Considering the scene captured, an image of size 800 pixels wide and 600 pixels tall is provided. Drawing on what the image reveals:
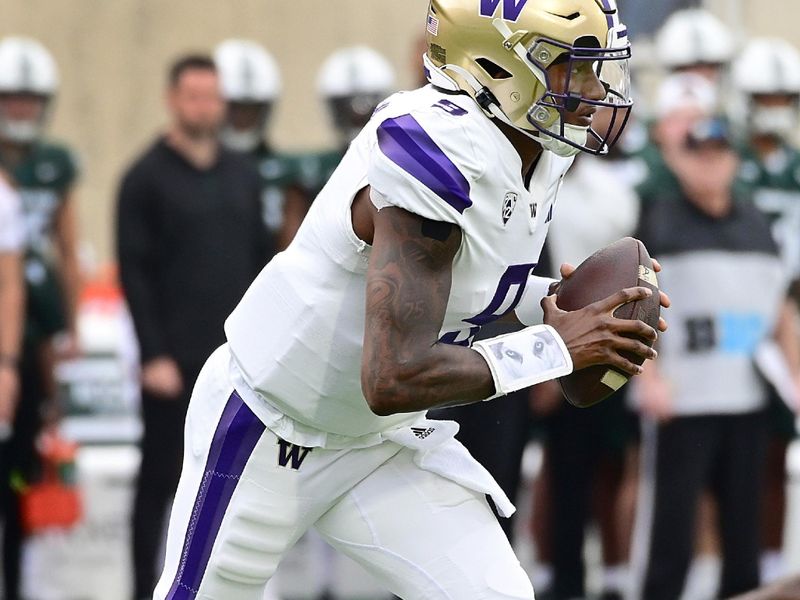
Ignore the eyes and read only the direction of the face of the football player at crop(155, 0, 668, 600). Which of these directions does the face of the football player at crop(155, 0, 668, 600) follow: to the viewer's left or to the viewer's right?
to the viewer's right

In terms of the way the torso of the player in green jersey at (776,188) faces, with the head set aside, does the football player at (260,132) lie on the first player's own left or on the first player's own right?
on the first player's own right

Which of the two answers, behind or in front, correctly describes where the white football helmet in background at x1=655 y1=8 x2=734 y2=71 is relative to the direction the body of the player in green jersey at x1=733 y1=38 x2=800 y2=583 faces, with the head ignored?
behind

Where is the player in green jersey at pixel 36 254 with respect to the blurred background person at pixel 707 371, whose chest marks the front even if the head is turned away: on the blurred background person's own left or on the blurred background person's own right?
on the blurred background person's own right

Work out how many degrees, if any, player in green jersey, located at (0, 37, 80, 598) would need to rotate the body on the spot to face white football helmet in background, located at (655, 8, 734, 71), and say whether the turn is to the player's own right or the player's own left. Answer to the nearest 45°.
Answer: approximately 90° to the player's own left

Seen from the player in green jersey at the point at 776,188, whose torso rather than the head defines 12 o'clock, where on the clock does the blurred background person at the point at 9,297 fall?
The blurred background person is roughly at 2 o'clock from the player in green jersey.

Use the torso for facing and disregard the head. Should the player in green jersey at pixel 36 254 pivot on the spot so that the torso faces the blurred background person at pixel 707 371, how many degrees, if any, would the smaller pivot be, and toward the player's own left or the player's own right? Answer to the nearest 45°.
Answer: approximately 45° to the player's own left

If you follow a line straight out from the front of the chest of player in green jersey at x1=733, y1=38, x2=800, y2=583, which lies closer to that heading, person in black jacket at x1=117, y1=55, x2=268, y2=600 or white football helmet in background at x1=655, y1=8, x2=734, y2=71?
the person in black jacket

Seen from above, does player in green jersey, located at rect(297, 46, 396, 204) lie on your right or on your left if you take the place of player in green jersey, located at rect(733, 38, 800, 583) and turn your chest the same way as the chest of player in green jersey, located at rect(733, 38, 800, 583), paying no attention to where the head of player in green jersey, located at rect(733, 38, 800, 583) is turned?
on your right

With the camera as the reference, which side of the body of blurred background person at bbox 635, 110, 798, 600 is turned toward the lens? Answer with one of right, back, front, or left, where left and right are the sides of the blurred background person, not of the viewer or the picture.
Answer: front

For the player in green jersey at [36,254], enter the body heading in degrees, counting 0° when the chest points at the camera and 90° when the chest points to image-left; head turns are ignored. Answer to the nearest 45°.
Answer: approximately 0°

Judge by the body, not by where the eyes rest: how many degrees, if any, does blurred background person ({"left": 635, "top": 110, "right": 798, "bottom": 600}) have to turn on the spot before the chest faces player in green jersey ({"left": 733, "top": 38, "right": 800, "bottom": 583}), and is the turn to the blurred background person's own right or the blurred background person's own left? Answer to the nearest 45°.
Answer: approximately 180°

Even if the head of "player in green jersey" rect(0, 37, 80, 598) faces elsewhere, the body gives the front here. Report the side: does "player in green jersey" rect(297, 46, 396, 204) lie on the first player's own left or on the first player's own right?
on the first player's own left

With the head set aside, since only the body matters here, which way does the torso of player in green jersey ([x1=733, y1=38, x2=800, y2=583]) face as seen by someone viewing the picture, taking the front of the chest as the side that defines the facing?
toward the camera
